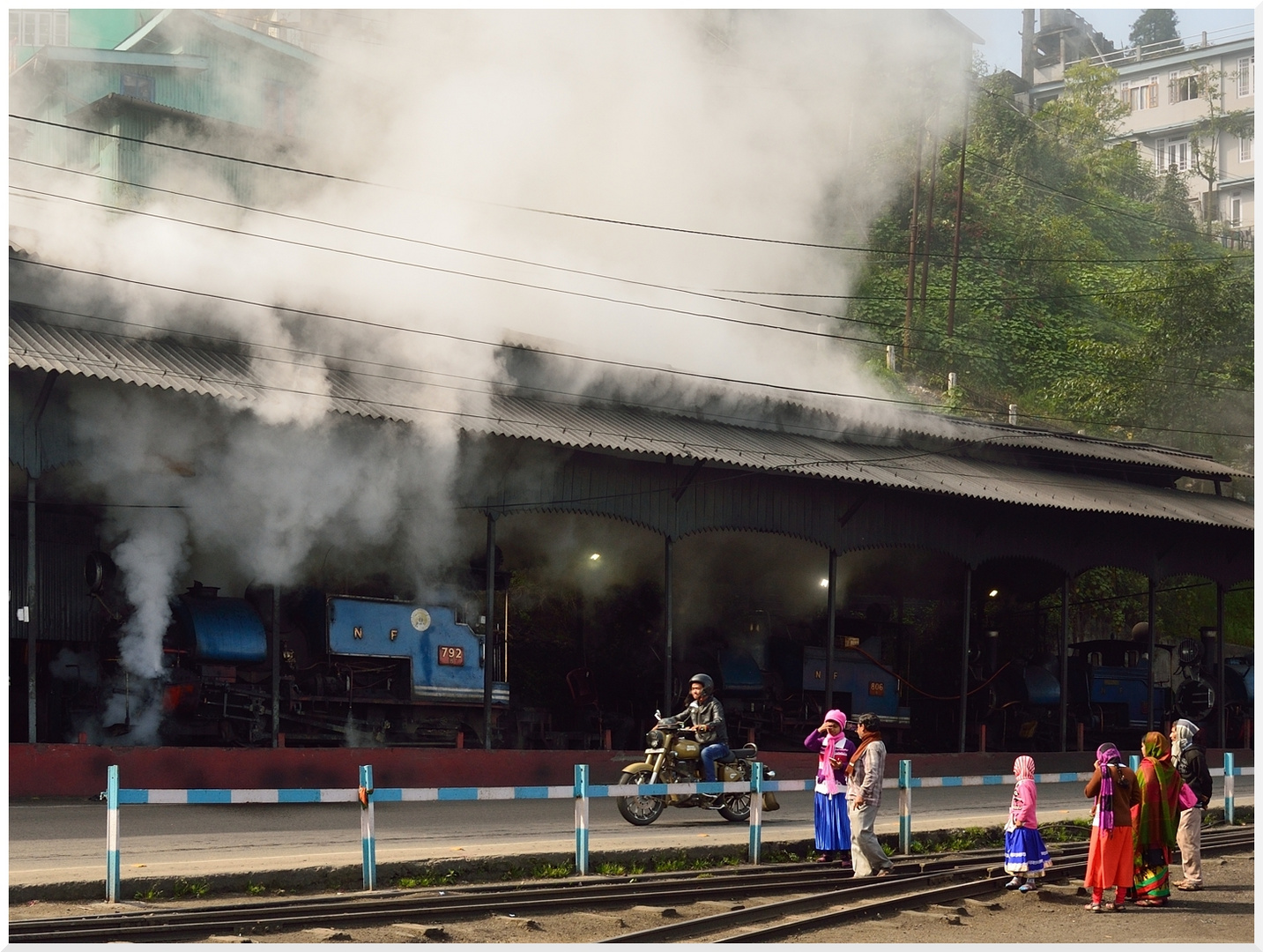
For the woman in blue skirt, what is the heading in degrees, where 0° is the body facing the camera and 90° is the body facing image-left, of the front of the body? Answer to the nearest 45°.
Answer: approximately 0°

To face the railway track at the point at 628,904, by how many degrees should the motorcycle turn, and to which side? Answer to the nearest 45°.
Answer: approximately 45° to its left

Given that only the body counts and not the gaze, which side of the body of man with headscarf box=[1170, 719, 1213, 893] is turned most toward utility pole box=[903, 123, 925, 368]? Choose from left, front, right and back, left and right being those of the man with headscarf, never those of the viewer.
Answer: right

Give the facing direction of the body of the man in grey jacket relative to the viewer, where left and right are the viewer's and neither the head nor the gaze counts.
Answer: facing to the left of the viewer

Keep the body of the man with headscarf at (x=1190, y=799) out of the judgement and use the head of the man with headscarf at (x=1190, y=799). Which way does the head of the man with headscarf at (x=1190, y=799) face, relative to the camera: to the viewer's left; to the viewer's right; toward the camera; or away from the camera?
to the viewer's left

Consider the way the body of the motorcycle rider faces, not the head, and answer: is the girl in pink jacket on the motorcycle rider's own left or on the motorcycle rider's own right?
on the motorcycle rider's own left

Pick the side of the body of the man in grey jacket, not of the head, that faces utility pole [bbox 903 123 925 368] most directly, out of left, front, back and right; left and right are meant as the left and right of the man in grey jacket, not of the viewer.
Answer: right
